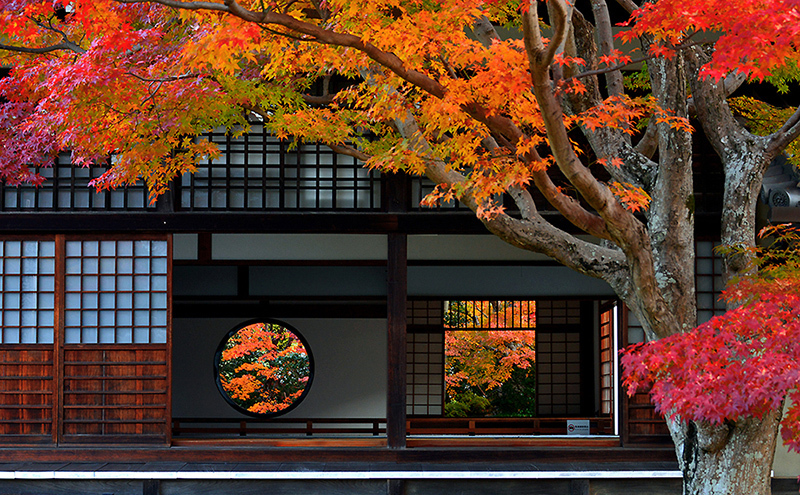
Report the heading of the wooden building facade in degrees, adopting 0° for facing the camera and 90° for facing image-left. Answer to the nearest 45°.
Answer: approximately 0°
